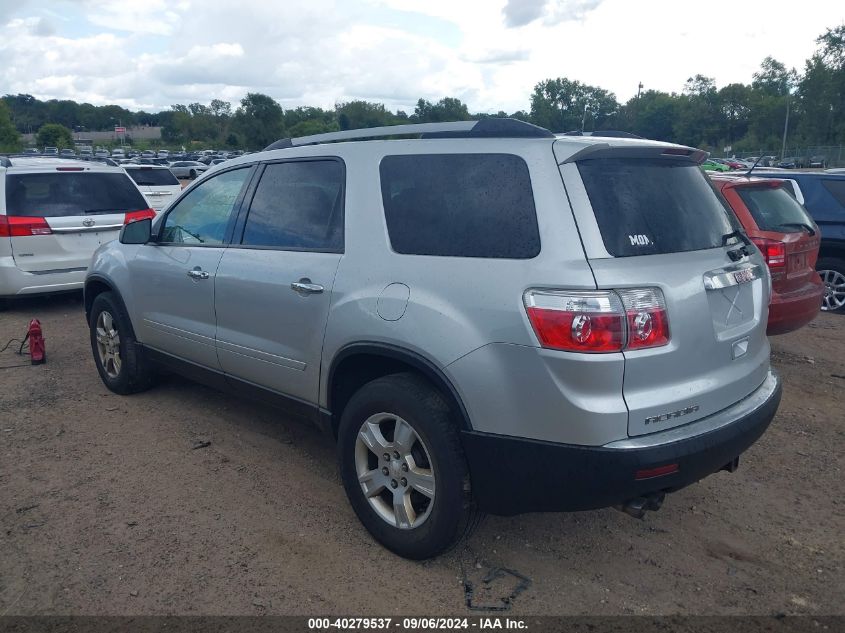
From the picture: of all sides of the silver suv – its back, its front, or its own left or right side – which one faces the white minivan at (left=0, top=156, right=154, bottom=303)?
front

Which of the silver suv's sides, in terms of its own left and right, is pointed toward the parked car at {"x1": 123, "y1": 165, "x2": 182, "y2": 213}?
front

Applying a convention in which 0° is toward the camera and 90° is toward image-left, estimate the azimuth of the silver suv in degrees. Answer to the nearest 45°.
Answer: approximately 135°

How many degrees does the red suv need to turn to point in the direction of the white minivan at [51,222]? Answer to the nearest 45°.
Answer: approximately 45° to its left

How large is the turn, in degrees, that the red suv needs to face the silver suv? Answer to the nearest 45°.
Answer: approximately 135° to its left

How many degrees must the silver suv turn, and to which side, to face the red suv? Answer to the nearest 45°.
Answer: approximately 90° to its right

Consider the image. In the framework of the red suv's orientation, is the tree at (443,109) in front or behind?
in front

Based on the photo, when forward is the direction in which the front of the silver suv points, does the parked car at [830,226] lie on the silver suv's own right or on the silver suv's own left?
on the silver suv's own right

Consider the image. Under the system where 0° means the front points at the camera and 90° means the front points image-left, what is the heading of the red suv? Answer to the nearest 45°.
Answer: approximately 135°

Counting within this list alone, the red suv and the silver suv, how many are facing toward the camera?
0

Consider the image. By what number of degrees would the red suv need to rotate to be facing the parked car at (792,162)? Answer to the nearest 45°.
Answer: approximately 45° to its right

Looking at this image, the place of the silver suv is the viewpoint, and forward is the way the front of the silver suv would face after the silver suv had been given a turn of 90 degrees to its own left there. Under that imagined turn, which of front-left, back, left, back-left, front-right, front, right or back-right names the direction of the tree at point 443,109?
back-right

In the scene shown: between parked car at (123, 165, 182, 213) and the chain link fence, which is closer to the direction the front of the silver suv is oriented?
the parked car
